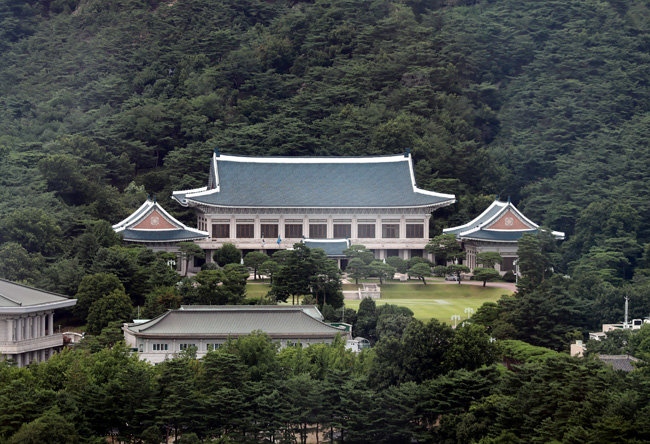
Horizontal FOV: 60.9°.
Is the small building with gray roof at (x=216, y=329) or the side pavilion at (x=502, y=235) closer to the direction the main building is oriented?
the small building with gray roof

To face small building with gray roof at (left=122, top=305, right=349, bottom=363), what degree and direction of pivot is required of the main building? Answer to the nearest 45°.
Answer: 0° — it already faces it

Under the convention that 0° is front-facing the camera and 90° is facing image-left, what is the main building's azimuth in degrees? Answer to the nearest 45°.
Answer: approximately 0°

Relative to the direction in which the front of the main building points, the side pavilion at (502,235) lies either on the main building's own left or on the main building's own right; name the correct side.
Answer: on the main building's own left
